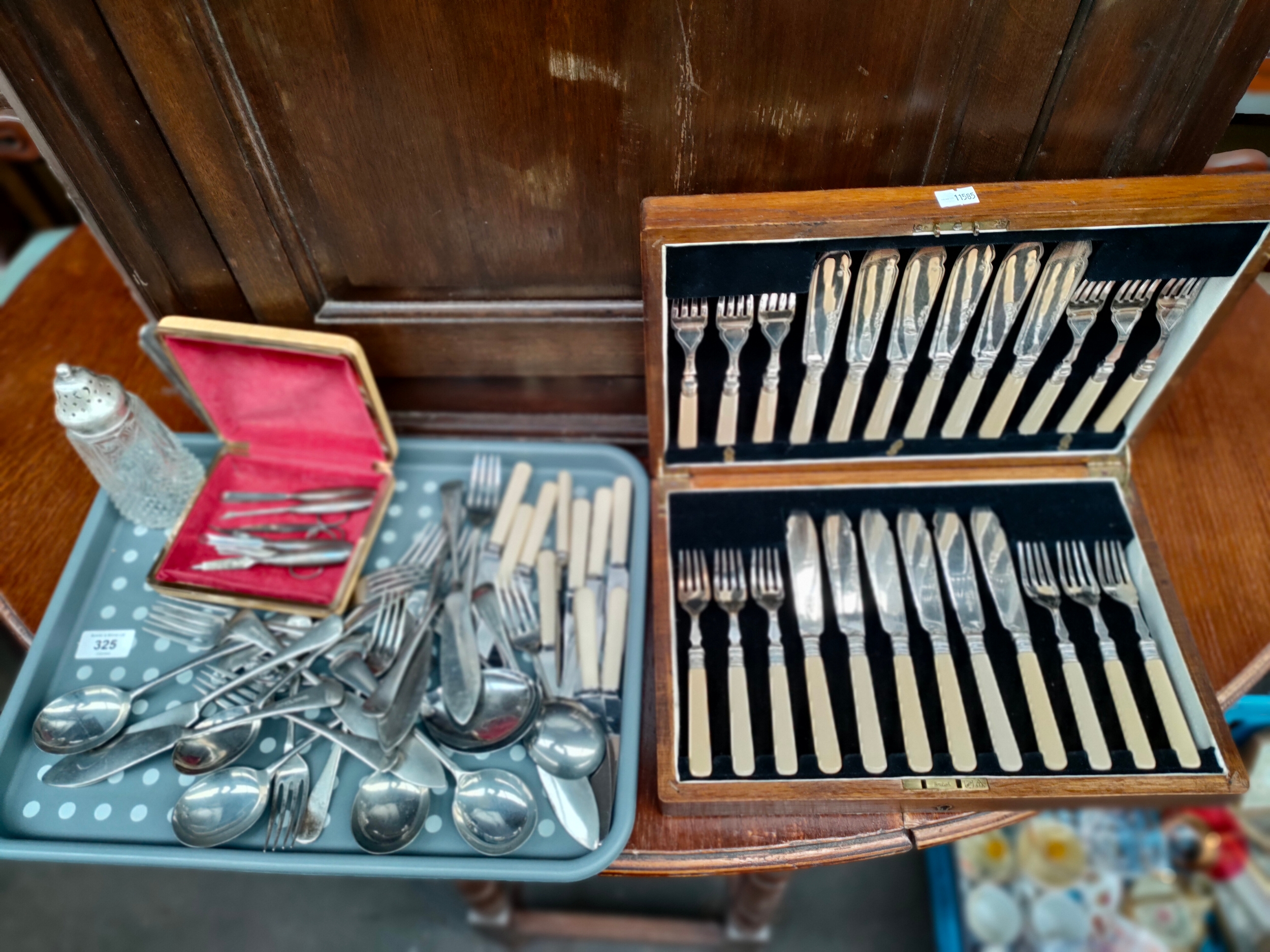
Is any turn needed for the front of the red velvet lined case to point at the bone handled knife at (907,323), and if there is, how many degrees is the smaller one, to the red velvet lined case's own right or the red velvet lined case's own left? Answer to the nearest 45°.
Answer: approximately 45° to the red velvet lined case's own left

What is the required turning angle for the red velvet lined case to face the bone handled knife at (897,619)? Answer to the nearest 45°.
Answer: approximately 45° to its left

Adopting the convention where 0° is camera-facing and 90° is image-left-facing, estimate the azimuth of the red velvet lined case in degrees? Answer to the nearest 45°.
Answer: approximately 0°

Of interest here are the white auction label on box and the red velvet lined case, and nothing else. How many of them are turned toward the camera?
2

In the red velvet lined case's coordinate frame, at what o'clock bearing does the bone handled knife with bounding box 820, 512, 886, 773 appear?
The bone handled knife is roughly at 10 o'clock from the red velvet lined case.

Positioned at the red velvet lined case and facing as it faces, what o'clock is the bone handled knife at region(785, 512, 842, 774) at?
The bone handled knife is roughly at 10 o'clock from the red velvet lined case.

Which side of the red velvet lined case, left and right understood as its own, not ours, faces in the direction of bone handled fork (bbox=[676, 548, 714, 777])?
left

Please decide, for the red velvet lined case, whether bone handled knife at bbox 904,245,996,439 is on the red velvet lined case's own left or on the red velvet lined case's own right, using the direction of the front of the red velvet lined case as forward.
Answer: on the red velvet lined case's own left

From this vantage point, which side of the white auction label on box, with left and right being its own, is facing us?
front
